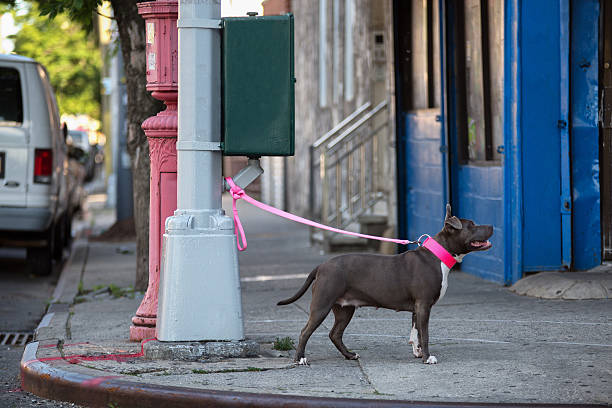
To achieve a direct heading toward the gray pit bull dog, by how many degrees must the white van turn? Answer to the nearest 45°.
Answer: approximately 180°

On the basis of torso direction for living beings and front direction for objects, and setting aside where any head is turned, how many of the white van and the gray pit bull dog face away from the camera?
1

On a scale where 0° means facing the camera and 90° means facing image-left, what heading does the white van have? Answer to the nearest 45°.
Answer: approximately 180°

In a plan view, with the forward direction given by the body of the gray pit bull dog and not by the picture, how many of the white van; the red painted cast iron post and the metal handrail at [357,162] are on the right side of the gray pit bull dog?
0

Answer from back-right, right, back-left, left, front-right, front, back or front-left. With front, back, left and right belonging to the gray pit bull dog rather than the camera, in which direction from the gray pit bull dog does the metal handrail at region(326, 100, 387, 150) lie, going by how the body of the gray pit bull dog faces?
left

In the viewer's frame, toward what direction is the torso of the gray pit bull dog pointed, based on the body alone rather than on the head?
to the viewer's right

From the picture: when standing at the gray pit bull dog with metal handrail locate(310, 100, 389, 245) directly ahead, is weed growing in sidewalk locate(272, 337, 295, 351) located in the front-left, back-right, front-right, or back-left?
front-left

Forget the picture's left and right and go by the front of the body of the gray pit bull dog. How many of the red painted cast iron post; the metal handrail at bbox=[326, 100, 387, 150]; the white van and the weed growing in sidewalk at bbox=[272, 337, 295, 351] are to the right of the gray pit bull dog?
0

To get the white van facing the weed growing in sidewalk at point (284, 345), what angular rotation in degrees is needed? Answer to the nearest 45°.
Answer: approximately 180°

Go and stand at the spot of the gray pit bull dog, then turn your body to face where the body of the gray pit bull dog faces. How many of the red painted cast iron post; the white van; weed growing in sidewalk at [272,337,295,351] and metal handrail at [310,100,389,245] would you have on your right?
0

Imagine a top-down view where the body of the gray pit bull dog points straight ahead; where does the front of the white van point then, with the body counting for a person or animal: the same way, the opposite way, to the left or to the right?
to the left

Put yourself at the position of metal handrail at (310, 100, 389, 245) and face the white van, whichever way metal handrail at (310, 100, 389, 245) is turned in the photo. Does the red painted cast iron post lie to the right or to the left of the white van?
left

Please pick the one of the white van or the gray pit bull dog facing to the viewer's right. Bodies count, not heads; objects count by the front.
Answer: the gray pit bull dog

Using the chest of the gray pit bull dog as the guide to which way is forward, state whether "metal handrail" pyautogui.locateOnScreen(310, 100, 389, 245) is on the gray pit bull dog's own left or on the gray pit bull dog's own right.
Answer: on the gray pit bull dog's own left
